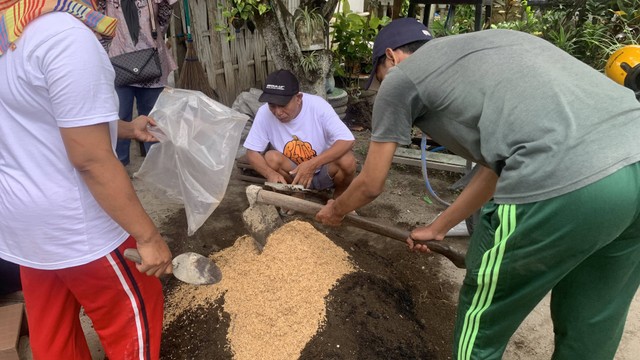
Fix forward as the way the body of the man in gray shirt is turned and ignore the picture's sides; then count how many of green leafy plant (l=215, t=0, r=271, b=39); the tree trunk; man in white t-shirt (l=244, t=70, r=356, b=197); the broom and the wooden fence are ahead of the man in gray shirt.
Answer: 5

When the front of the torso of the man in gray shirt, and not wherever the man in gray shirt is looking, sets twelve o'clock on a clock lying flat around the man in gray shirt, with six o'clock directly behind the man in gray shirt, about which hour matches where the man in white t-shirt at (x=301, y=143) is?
The man in white t-shirt is roughly at 12 o'clock from the man in gray shirt.

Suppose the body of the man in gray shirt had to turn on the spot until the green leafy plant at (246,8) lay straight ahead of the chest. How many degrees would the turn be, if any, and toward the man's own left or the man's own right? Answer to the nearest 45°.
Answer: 0° — they already face it

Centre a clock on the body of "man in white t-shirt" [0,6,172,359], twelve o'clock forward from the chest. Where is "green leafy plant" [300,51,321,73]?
The green leafy plant is roughly at 12 o'clock from the man in white t-shirt.

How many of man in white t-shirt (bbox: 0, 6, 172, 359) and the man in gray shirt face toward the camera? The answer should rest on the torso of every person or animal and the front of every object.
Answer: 0

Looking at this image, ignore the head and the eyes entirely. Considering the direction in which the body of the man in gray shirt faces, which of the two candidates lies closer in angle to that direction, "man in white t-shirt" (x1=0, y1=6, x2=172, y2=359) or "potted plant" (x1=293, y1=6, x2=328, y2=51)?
the potted plant

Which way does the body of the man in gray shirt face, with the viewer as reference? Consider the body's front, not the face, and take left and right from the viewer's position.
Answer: facing away from the viewer and to the left of the viewer

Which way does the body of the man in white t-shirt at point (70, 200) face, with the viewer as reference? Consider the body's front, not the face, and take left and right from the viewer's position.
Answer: facing away from the viewer and to the right of the viewer

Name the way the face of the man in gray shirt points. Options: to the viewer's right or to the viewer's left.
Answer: to the viewer's left

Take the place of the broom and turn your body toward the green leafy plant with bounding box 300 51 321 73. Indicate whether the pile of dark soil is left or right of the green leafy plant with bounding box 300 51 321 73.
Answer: right

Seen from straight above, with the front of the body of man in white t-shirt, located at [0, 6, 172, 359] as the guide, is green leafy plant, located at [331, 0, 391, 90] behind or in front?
in front
